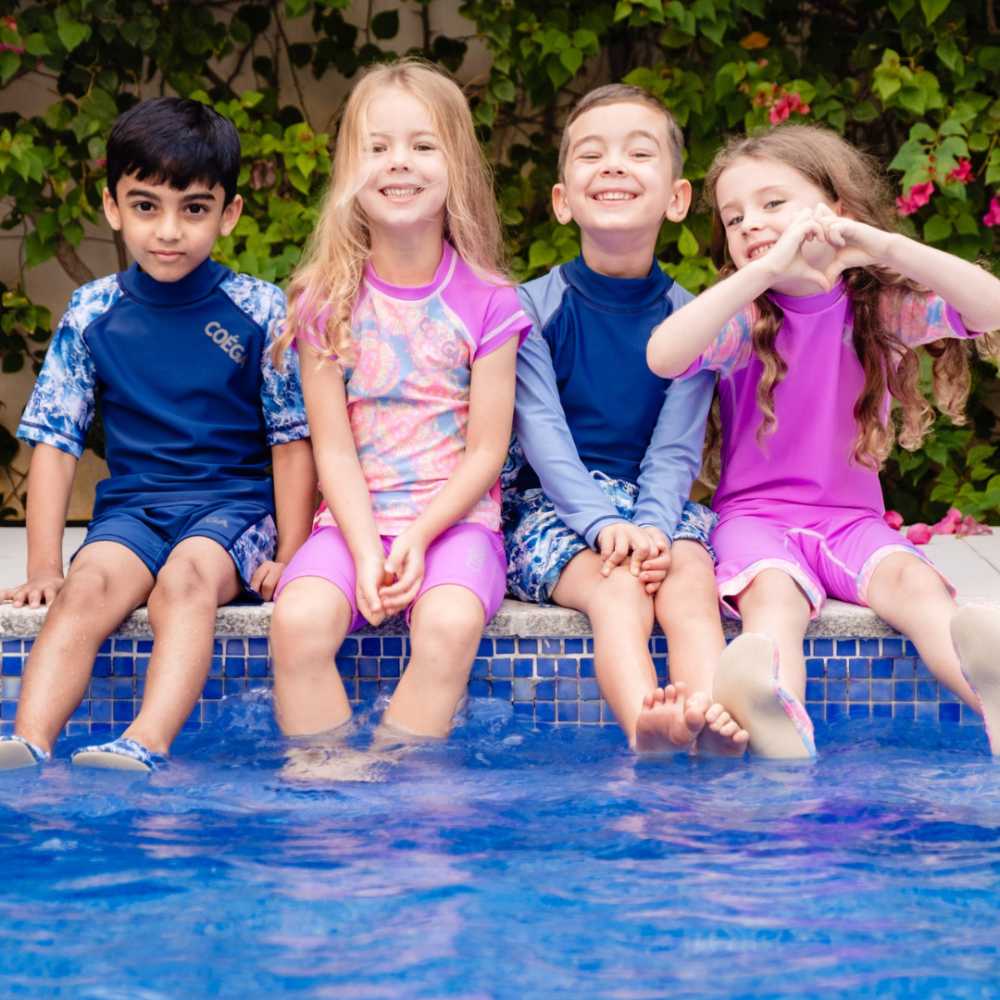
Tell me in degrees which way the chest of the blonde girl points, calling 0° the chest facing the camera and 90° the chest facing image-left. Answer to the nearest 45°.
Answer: approximately 0°

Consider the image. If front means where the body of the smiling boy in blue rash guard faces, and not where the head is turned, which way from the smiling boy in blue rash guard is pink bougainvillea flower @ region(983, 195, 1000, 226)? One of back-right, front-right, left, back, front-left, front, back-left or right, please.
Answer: back-left

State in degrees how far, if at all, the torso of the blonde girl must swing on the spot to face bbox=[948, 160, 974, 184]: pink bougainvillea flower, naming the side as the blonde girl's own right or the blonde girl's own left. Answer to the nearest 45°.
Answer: approximately 135° to the blonde girl's own left

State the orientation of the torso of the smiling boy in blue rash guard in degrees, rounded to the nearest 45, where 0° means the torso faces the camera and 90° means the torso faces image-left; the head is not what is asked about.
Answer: approximately 0°

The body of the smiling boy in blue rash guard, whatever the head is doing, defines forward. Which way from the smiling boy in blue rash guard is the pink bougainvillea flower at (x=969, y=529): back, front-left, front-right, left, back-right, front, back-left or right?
back-left

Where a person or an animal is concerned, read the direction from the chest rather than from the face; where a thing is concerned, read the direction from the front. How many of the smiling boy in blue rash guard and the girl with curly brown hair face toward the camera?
2

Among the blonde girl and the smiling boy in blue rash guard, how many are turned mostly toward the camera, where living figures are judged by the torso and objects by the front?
2
